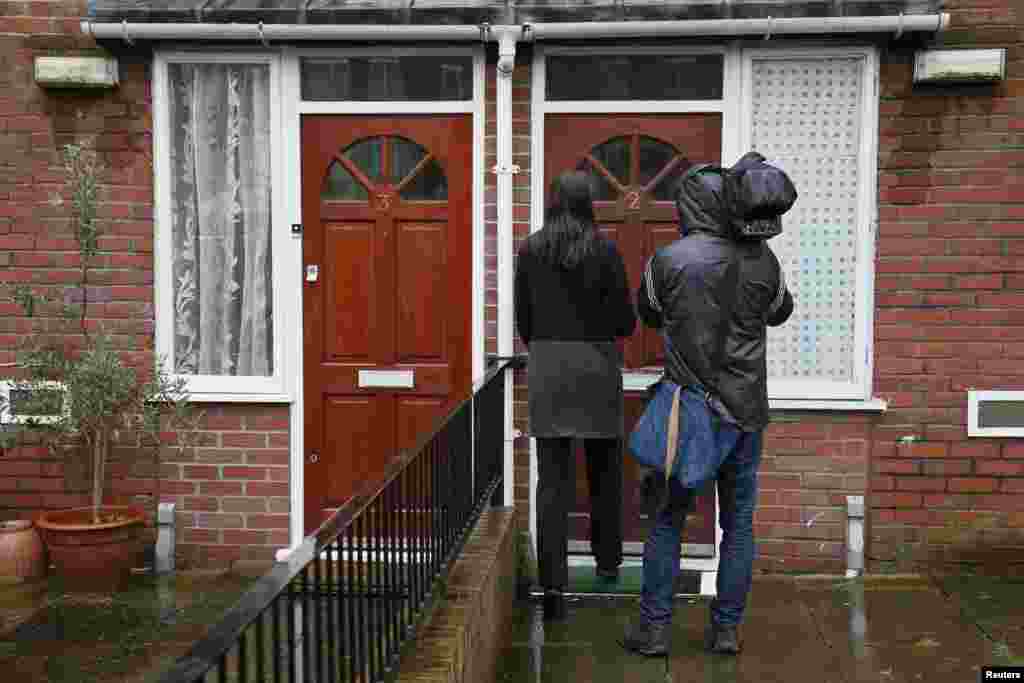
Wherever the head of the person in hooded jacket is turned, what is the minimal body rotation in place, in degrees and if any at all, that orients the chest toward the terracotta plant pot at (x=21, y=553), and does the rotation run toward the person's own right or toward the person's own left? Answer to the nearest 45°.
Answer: approximately 90° to the person's own left

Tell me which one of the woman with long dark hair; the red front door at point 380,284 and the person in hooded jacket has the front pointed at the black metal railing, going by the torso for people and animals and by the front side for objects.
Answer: the red front door

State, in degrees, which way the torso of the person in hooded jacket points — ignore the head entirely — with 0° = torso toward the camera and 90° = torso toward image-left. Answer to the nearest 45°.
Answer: approximately 180°

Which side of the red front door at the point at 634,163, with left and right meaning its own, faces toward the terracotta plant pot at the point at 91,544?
right

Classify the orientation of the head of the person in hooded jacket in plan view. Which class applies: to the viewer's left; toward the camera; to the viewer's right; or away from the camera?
away from the camera

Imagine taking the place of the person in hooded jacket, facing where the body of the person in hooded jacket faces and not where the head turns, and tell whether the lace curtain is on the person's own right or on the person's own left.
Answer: on the person's own left

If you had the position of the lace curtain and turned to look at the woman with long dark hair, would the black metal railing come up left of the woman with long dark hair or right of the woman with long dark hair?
right

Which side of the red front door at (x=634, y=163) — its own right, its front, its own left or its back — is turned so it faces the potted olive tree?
right

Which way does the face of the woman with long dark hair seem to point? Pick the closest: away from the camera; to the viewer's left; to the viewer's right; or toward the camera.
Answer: away from the camera

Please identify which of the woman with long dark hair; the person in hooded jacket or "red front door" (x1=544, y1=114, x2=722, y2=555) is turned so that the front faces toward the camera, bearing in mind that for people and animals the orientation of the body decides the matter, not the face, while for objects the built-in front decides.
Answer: the red front door

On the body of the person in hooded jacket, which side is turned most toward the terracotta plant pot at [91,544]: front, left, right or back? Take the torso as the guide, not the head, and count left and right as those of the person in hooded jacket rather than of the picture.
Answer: left

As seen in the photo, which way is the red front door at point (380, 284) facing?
toward the camera

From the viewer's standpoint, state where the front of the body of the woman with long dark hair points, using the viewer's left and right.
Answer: facing away from the viewer
